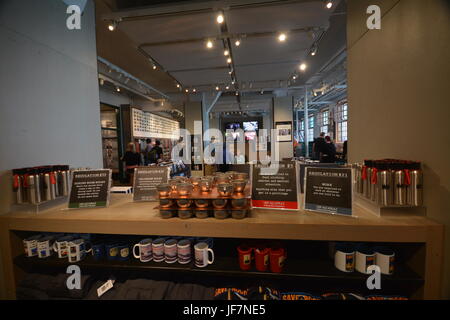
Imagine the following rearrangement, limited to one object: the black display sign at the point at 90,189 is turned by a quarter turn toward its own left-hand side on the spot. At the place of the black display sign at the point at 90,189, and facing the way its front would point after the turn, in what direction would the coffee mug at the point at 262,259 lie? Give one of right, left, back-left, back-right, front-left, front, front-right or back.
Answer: front-right

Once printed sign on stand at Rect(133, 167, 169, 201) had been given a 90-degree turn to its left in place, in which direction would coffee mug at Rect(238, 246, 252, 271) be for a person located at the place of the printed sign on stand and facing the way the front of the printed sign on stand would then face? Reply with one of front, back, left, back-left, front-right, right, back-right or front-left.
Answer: front-right

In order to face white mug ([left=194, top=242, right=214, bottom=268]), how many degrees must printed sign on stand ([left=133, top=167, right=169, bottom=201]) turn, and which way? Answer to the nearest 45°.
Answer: approximately 45° to its left

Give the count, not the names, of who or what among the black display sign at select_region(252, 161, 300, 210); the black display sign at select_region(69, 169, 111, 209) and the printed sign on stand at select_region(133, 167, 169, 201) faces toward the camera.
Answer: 3

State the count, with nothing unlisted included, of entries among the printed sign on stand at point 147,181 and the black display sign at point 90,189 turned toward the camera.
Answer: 2

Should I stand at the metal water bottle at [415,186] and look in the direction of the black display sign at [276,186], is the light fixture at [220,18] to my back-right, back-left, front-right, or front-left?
front-right

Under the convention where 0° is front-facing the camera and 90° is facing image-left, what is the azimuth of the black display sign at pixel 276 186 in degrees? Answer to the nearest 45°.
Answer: approximately 0°

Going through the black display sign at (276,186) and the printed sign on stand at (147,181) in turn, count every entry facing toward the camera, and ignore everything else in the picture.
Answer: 2

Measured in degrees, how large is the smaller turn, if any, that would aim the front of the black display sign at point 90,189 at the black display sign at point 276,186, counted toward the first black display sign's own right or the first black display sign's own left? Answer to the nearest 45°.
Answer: approximately 45° to the first black display sign's own left

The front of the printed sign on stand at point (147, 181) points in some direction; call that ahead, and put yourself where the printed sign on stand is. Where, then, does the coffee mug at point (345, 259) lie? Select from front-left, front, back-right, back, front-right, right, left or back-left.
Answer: front-left

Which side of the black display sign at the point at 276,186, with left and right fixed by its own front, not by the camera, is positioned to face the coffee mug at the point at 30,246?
right

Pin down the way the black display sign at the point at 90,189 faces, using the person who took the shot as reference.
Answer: facing the viewer
